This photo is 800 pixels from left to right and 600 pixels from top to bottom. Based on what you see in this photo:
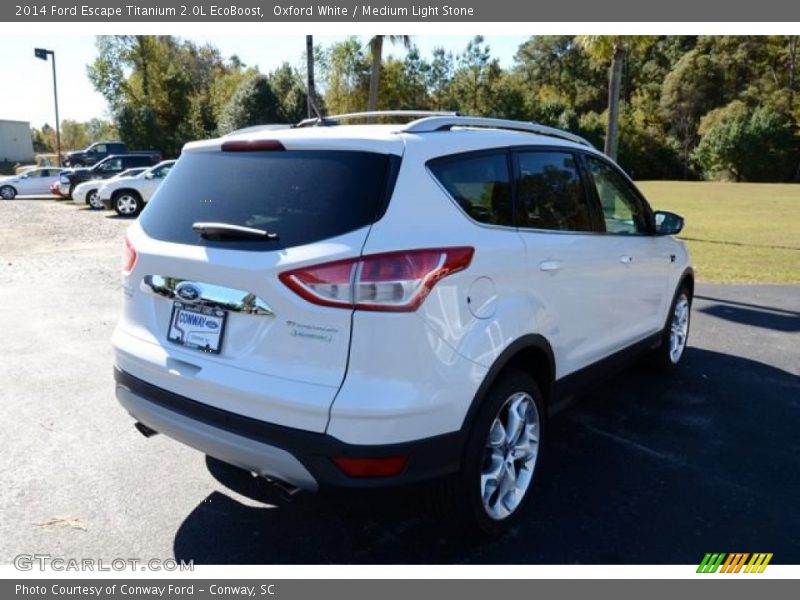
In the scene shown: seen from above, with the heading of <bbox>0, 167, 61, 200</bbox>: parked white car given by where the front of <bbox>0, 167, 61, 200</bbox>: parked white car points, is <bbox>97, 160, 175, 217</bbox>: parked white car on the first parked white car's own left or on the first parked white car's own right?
on the first parked white car's own left

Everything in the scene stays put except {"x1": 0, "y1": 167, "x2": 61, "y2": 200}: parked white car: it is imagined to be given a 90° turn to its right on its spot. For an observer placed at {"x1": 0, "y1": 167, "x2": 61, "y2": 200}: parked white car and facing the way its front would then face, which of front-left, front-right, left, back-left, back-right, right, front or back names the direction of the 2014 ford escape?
back

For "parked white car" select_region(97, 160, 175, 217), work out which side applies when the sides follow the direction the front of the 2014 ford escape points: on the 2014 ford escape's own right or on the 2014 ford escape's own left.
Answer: on the 2014 ford escape's own left

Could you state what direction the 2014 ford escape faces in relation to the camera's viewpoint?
facing away from the viewer and to the right of the viewer

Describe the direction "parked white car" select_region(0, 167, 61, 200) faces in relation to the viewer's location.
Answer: facing to the left of the viewer
